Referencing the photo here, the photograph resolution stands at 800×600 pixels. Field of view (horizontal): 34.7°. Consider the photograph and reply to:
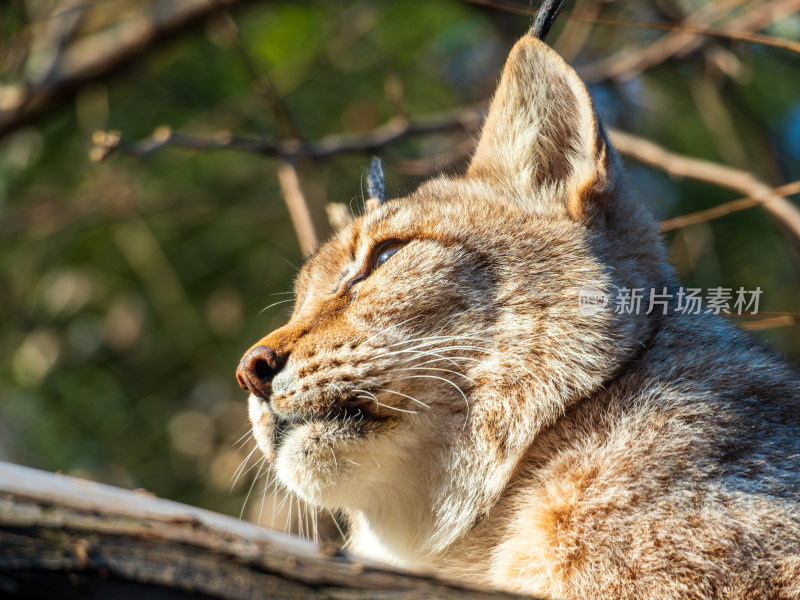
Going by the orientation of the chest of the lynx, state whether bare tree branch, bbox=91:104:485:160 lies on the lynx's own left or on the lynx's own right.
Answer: on the lynx's own right

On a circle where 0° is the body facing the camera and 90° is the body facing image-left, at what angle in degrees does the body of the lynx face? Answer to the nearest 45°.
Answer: approximately 90°

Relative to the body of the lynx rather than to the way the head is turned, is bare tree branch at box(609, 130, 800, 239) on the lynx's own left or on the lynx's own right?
on the lynx's own right

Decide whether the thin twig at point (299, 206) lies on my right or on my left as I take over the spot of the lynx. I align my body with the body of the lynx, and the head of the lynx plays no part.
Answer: on my right
